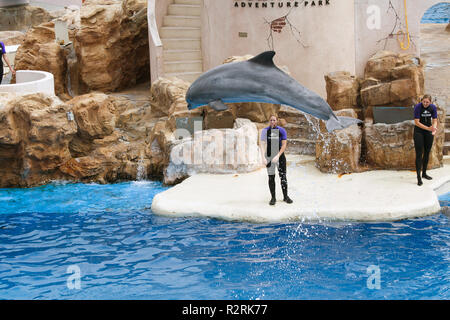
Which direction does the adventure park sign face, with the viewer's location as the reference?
facing the viewer

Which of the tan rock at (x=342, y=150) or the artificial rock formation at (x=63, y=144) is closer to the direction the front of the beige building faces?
the tan rock

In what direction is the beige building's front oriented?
toward the camera

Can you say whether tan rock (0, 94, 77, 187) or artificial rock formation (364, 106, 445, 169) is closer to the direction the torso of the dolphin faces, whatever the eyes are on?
the tan rock

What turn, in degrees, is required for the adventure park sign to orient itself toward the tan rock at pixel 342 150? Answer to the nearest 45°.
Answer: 0° — it already faces it

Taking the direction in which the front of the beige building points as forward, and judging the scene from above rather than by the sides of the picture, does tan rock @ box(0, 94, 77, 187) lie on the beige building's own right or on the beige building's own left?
on the beige building's own right

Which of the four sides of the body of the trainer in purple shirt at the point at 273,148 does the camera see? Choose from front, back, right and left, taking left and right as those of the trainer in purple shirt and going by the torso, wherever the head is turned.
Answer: front

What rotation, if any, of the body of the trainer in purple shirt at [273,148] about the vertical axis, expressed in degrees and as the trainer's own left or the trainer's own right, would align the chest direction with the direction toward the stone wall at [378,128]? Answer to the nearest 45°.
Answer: approximately 135° to the trainer's own left

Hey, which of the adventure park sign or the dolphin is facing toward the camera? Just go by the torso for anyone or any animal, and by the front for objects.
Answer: the adventure park sign

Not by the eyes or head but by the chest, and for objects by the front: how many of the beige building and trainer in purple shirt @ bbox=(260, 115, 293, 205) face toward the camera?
2

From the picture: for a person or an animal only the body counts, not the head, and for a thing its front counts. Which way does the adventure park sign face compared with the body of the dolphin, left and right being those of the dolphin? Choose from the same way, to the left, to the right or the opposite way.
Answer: to the left
